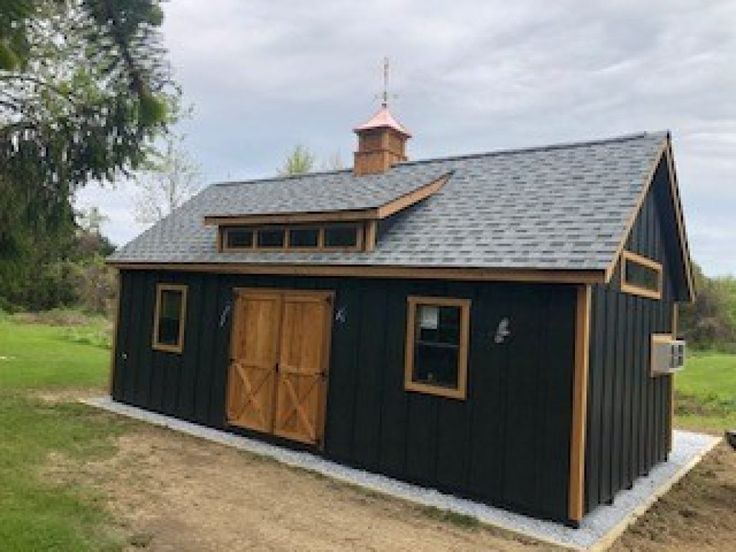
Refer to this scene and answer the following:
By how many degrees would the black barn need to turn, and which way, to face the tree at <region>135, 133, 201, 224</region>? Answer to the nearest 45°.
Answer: approximately 90° to its right

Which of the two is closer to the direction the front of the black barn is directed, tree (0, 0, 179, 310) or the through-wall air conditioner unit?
the tree

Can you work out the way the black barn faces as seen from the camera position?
facing the viewer and to the left of the viewer

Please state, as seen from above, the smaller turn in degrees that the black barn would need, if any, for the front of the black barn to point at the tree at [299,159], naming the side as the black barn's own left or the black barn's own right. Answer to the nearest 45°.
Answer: approximately 135° to the black barn's own right
